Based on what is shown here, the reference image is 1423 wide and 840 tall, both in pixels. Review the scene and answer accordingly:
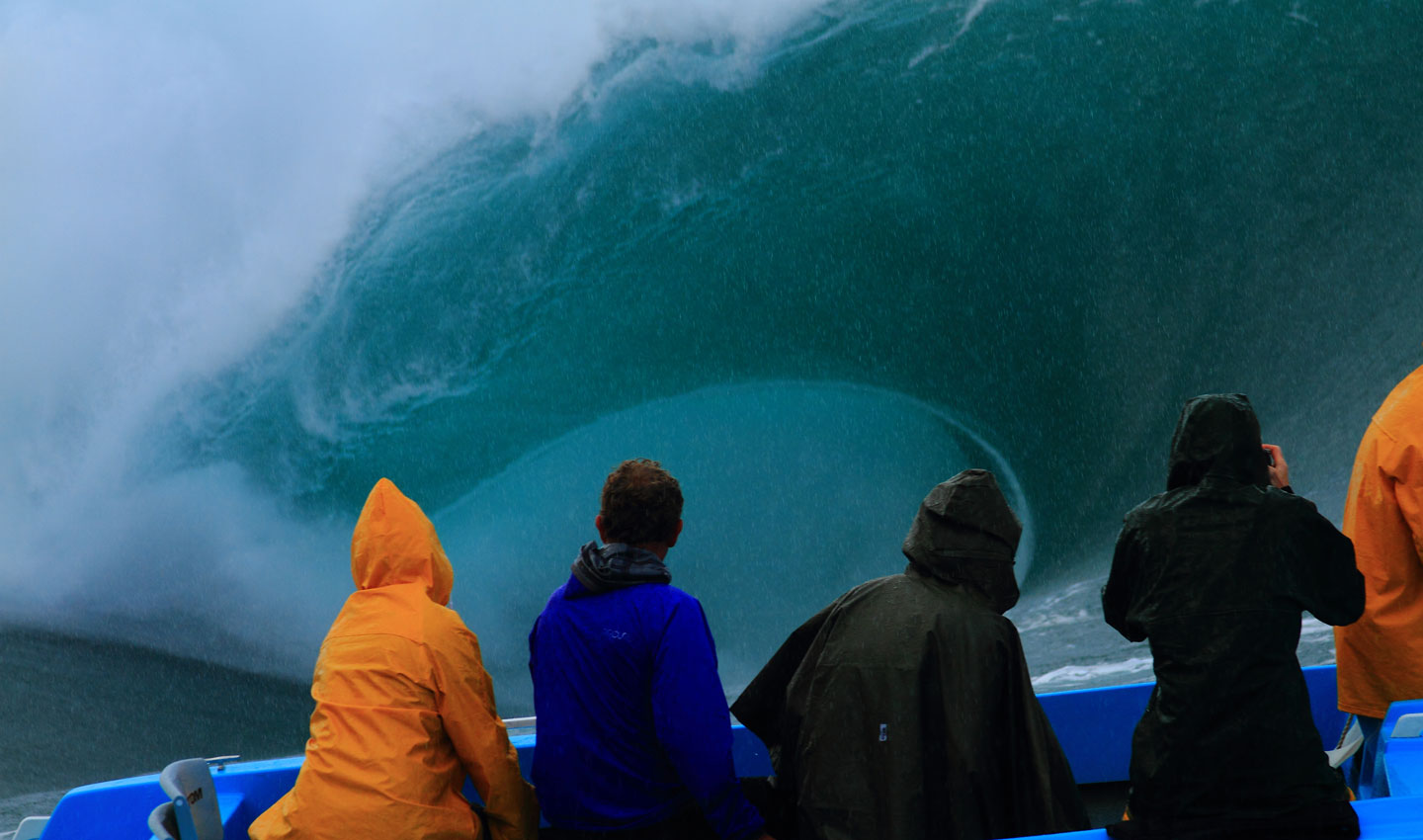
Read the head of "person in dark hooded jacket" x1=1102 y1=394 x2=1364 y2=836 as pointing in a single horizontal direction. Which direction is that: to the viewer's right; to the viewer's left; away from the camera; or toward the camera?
away from the camera

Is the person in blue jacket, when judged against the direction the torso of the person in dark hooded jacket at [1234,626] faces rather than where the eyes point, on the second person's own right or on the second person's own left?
on the second person's own left

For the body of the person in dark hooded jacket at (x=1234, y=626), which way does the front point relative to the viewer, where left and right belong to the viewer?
facing away from the viewer

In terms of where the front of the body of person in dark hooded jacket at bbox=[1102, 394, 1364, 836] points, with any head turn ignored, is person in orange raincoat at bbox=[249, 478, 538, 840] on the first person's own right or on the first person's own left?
on the first person's own left

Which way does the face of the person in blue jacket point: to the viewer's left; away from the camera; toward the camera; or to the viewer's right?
away from the camera
